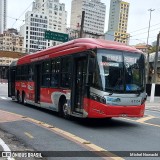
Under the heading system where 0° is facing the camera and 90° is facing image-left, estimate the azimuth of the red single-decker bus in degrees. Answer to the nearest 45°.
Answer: approximately 315°

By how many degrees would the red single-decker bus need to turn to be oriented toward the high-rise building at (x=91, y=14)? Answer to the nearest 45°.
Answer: approximately 135° to its left

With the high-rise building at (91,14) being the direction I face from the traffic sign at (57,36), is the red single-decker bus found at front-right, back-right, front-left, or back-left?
back-right

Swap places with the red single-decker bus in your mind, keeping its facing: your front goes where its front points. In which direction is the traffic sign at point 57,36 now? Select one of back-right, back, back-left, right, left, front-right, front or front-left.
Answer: back-left
